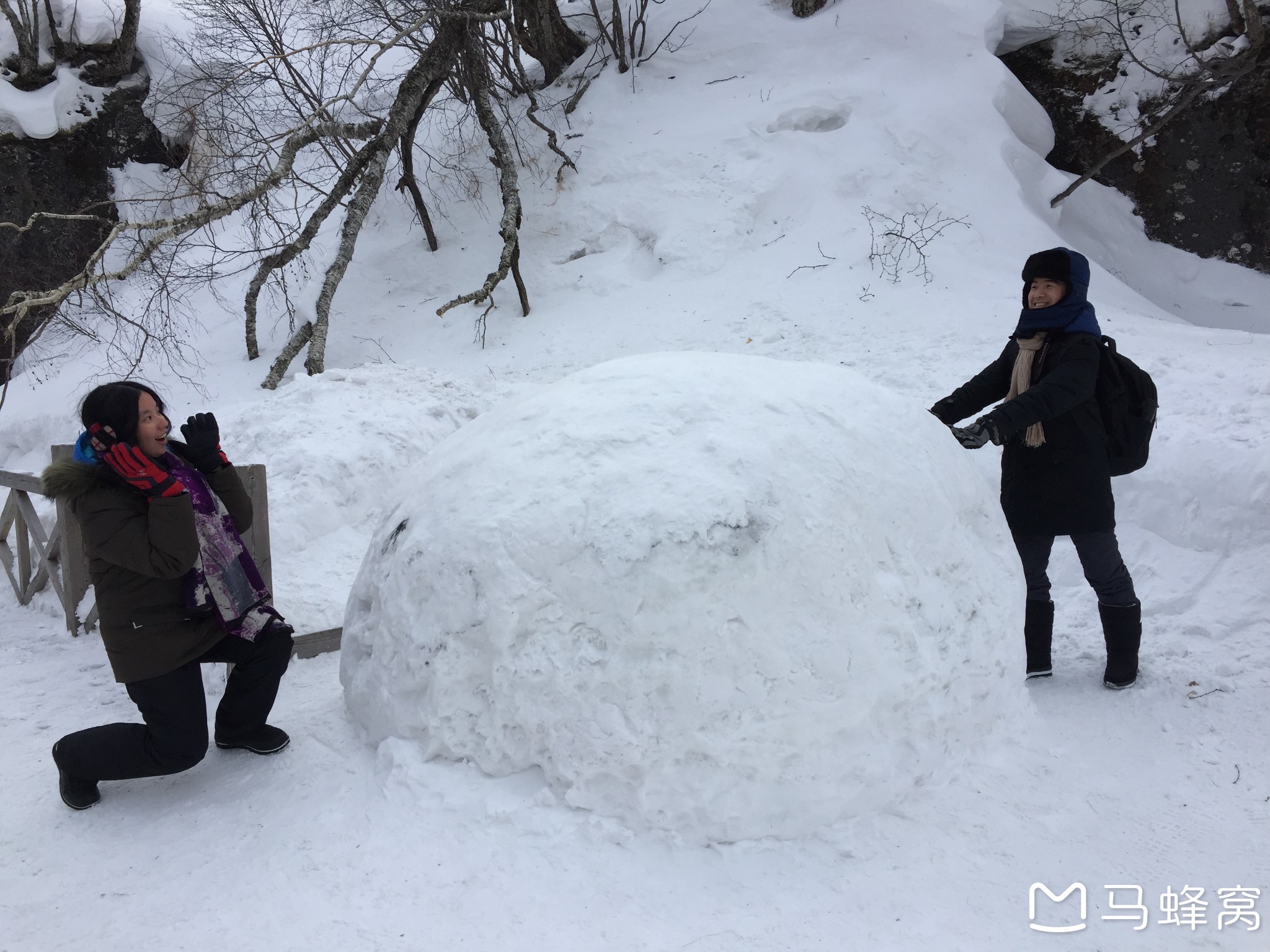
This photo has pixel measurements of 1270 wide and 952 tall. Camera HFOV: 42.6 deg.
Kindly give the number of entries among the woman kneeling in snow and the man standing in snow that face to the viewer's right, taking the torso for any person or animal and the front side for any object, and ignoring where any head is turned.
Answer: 1

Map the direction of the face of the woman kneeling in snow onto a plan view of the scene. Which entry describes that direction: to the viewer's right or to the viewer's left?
to the viewer's right

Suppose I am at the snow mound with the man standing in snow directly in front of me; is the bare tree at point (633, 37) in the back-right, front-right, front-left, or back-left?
front-left

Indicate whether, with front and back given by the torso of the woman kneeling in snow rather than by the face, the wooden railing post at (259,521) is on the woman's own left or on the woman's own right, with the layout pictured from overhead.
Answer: on the woman's own left

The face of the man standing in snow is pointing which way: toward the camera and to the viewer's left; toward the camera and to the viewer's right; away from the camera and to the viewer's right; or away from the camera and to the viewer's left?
toward the camera and to the viewer's left

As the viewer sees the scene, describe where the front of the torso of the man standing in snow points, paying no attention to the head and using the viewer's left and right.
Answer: facing the viewer and to the left of the viewer

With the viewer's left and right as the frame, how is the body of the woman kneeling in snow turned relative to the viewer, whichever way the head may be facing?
facing to the right of the viewer

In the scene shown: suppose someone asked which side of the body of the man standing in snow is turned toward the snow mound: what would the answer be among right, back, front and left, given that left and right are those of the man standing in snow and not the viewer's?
front
